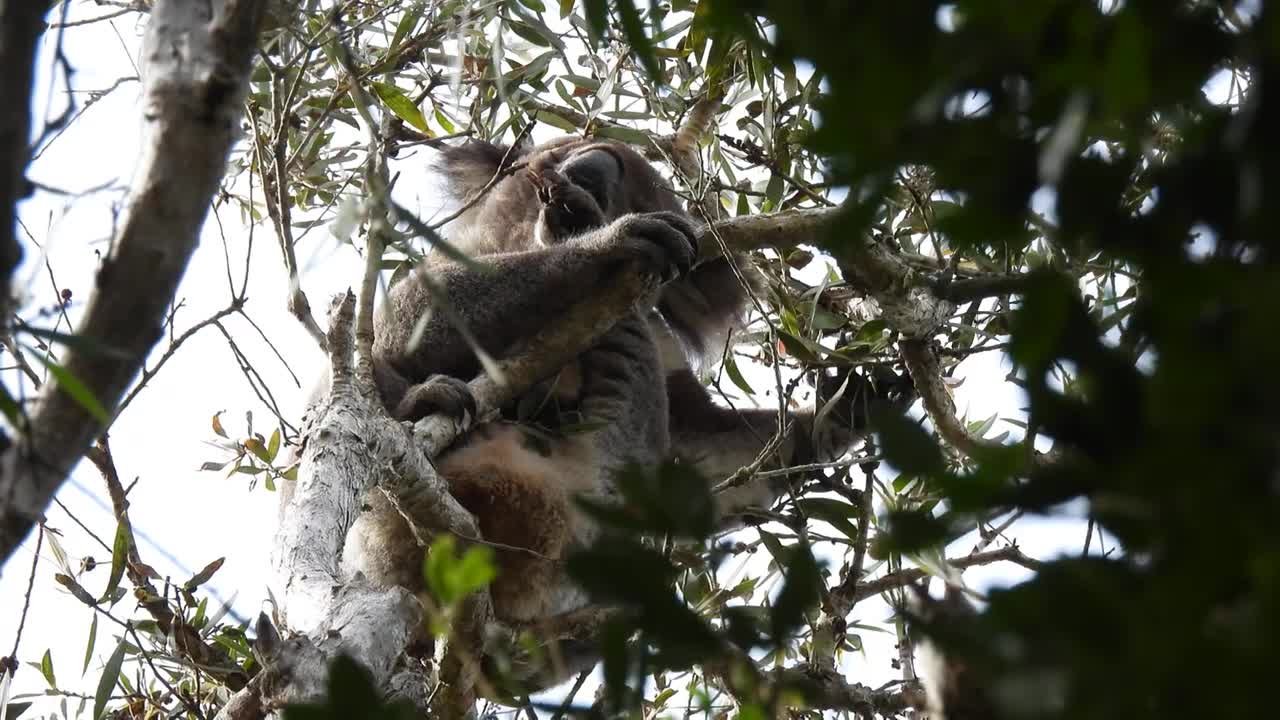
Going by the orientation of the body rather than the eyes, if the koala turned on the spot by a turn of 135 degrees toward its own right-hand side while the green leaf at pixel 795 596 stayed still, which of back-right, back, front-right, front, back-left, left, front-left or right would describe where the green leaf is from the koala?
back-left

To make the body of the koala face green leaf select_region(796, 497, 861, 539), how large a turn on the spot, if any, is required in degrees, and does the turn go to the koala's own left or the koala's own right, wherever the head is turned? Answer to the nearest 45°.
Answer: approximately 90° to the koala's own left

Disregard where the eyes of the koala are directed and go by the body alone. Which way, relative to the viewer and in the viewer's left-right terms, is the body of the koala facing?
facing the viewer

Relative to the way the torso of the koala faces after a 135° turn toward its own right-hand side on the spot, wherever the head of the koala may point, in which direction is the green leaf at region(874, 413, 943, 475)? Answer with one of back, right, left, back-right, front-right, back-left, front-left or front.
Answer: back-left

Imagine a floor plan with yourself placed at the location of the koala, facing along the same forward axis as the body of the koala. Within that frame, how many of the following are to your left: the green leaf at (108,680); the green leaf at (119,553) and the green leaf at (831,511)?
1
